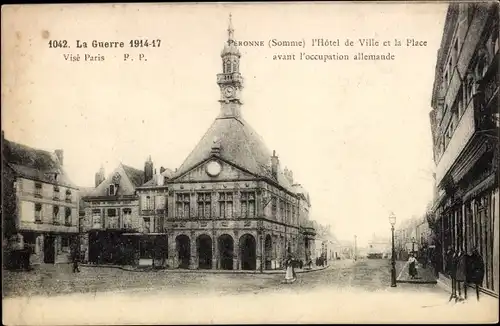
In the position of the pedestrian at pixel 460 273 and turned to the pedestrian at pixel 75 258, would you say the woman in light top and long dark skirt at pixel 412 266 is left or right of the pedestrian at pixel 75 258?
right

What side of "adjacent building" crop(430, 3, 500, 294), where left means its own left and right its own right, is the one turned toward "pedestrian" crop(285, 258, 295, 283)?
front

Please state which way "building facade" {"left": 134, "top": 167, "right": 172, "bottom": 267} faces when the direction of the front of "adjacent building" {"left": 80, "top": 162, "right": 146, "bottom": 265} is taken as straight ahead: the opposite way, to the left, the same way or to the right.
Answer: the same way

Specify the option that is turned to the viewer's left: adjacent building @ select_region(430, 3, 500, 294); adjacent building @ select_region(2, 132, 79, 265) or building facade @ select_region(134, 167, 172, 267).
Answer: adjacent building @ select_region(430, 3, 500, 294)

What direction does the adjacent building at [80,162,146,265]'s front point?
toward the camera

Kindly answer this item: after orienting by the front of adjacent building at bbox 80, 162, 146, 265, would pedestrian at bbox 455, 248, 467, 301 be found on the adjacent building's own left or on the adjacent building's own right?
on the adjacent building's own left

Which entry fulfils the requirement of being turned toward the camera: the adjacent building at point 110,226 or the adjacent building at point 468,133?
the adjacent building at point 110,226

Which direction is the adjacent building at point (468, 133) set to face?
to the viewer's left

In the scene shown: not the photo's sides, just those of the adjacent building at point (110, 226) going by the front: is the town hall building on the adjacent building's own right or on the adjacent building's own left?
on the adjacent building's own left

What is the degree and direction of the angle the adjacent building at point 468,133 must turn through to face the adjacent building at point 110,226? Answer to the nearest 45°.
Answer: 0° — it already faces it

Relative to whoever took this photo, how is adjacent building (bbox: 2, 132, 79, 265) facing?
facing the viewer and to the right of the viewer

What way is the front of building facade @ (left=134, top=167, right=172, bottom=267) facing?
toward the camera

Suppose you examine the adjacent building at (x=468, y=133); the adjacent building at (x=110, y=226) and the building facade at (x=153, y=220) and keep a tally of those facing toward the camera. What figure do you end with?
2
